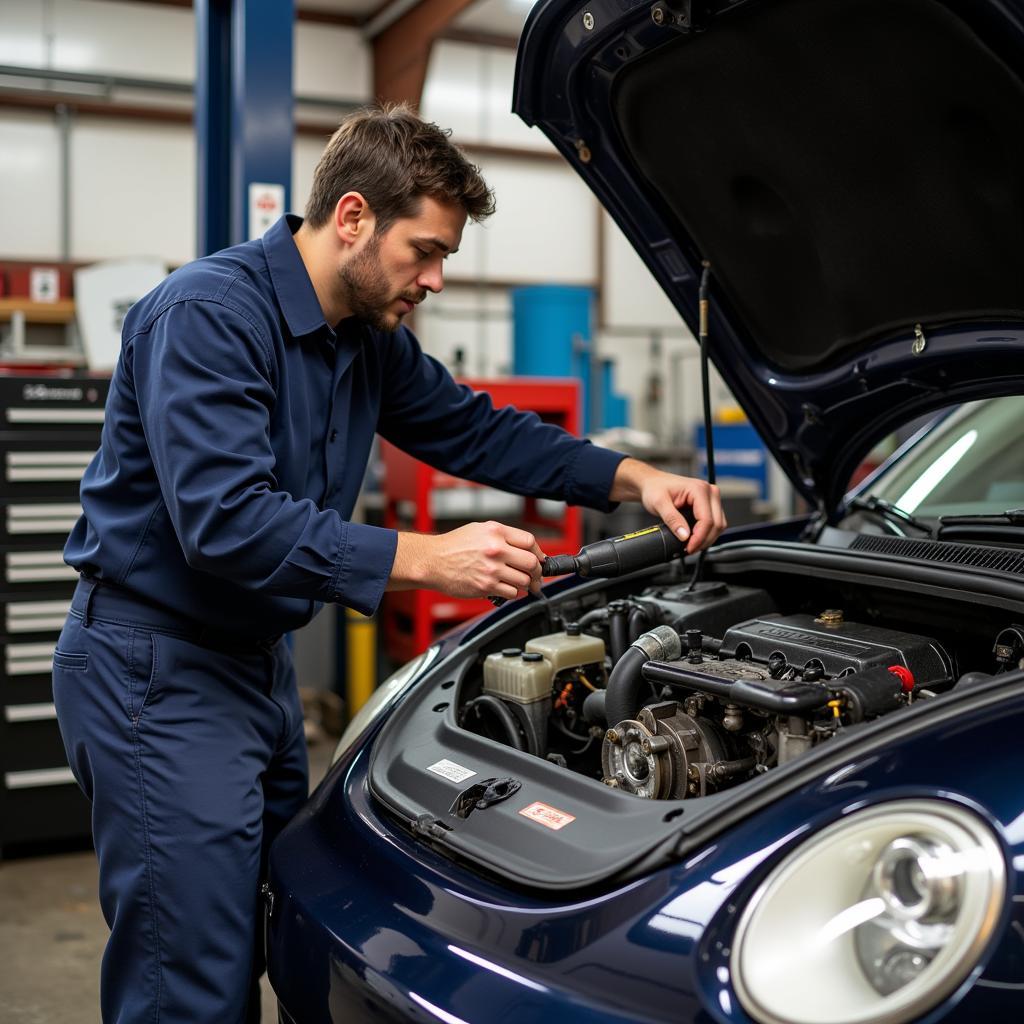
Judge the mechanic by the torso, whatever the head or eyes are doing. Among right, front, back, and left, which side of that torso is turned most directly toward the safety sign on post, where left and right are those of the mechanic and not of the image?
left

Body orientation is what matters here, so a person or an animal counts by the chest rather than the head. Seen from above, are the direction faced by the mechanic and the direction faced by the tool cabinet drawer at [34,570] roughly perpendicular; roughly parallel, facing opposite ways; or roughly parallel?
roughly perpendicular

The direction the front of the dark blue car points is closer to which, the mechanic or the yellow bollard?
the mechanic

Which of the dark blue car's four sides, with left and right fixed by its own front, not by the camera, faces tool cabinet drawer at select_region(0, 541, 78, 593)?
right

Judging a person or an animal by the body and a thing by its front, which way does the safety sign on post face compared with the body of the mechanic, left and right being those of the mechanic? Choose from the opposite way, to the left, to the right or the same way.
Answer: to the right

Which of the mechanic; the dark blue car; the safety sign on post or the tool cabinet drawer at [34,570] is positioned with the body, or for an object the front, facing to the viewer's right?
the mechanic

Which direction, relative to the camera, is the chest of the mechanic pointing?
to the viewer's right

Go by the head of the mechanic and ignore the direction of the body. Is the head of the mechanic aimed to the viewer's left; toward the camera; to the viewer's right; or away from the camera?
to the viewer's right

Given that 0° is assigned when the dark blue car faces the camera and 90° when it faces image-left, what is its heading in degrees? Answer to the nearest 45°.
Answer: approximately 45°

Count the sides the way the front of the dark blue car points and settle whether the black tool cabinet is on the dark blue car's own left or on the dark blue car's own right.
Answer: on the dark blue car's own right

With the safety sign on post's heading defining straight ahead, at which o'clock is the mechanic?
The mechanic is roughly at 12 o'clock from the safety sign on post.

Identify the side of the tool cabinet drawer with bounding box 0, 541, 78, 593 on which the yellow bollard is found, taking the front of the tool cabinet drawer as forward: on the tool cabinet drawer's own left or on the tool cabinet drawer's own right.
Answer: on the tool cabinet drawer's own left
